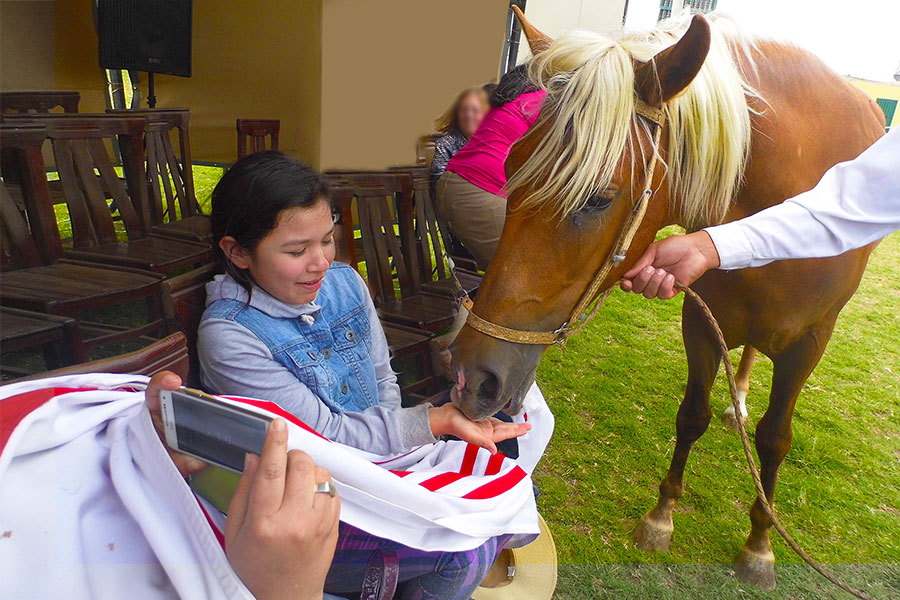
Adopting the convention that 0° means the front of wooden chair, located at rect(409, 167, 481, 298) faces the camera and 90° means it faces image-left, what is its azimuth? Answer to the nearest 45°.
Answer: approximately 315°

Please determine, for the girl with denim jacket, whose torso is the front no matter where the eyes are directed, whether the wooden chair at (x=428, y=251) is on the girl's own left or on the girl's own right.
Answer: on the girl's own left

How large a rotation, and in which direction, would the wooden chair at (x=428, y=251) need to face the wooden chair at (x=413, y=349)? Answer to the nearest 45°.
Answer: approximately 45° to its right

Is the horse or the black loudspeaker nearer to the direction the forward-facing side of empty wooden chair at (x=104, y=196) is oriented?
the horse

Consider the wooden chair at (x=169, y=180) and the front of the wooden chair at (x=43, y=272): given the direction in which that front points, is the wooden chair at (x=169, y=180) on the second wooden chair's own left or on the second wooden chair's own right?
on the second wooden chair's own left

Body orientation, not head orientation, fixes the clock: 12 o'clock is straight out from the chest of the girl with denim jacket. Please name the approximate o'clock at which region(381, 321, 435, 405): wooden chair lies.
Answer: The wooden chair is roughly at 8 o'clock from the girl with denim jacket.

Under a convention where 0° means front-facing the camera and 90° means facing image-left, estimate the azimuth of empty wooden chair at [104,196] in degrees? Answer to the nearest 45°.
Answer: approximately 315°

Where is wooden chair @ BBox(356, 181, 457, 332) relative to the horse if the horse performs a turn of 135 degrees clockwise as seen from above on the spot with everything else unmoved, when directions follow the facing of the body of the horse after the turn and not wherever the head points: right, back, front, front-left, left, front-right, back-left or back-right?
front-left

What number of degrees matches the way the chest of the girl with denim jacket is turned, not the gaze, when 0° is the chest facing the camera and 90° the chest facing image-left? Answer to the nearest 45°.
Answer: approximately 315°

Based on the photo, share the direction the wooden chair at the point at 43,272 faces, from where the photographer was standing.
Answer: facing the viewer and to the right of the viewer
